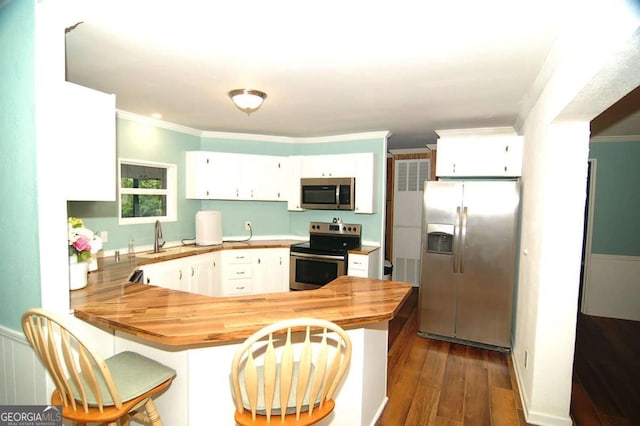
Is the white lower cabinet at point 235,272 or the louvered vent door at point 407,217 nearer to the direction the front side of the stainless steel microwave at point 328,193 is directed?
the white lower cabinet

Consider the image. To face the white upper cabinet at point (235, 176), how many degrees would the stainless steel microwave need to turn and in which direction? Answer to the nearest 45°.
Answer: approximately 90° to its right

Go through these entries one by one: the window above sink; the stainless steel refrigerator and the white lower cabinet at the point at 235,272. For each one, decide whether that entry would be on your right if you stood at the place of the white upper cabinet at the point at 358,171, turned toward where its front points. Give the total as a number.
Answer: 2

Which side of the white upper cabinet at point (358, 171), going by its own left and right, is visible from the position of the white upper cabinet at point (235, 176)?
right

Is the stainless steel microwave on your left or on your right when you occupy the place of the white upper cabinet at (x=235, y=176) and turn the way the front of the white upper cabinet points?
on your left

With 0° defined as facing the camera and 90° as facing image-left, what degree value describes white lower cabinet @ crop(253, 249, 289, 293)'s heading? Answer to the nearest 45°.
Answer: approximately 0°

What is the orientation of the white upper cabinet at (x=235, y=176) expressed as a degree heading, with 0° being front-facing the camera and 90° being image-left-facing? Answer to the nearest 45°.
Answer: approximately 0°

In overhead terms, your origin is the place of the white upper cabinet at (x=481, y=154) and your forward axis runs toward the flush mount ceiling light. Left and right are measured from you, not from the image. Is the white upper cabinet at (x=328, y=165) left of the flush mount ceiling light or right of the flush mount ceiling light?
right

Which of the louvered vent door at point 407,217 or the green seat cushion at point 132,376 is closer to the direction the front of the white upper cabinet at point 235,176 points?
the green seat cushion
